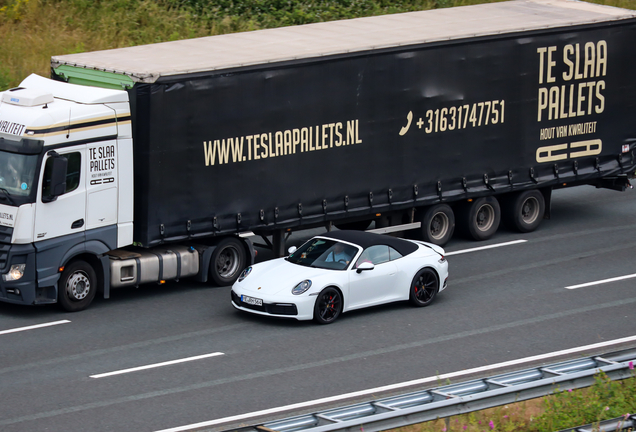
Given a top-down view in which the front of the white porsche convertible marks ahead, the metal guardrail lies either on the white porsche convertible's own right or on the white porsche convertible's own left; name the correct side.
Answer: on the white porsche convertible's own left

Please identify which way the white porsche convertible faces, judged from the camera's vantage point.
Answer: facing the viewer and to the left of the viewer

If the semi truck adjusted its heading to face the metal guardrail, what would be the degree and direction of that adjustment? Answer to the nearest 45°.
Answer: approximately 45° to its left

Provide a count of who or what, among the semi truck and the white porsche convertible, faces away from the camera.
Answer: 0

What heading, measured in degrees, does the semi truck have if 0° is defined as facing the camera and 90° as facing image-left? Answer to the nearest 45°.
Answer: approximately 45°

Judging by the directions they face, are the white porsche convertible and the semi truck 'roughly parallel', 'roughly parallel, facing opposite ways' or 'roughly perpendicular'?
roughly parallel
